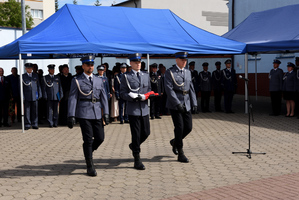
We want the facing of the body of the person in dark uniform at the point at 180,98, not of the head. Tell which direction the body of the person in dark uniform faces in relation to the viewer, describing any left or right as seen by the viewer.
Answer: facing the viewer and to the right of the viewer

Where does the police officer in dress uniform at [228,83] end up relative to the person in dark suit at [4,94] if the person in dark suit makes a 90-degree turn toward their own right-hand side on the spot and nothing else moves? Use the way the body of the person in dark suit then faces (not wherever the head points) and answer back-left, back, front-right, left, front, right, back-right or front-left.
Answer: back

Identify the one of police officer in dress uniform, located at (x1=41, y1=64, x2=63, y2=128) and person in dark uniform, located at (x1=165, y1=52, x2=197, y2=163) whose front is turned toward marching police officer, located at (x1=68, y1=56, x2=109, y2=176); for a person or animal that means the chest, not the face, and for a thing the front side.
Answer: the police officer in dress uniform

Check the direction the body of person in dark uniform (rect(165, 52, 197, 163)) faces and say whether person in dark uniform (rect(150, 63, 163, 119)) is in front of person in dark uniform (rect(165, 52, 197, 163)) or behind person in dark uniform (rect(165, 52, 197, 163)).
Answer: behind

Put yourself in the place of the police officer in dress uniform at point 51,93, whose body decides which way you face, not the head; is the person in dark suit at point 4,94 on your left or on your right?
on your right

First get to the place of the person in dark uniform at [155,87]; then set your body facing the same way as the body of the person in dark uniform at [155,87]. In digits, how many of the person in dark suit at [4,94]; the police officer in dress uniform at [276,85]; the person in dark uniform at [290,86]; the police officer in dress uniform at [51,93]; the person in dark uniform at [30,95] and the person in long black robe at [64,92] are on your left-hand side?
2

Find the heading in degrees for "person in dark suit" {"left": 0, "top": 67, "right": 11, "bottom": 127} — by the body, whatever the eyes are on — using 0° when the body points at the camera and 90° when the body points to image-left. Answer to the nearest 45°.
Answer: approximately 0°

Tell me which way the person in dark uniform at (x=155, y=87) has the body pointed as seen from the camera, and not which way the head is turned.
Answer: toward the camera

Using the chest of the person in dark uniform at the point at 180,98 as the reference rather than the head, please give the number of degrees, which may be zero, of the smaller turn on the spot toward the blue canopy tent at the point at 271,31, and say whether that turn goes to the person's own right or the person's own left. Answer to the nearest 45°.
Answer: approximately 135° to the person's own left

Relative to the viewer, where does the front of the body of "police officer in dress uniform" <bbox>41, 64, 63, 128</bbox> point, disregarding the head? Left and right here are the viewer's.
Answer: facing the viewer

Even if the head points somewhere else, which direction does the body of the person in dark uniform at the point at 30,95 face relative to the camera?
toward the camera

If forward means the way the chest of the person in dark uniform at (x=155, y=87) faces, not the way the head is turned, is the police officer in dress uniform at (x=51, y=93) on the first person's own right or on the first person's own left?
on the first person's own right

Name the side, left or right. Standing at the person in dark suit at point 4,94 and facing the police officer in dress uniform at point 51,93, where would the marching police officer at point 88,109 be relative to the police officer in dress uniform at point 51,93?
right

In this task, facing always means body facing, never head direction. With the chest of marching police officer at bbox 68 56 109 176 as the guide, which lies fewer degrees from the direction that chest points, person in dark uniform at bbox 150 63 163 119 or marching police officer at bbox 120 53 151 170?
the marching police officer
